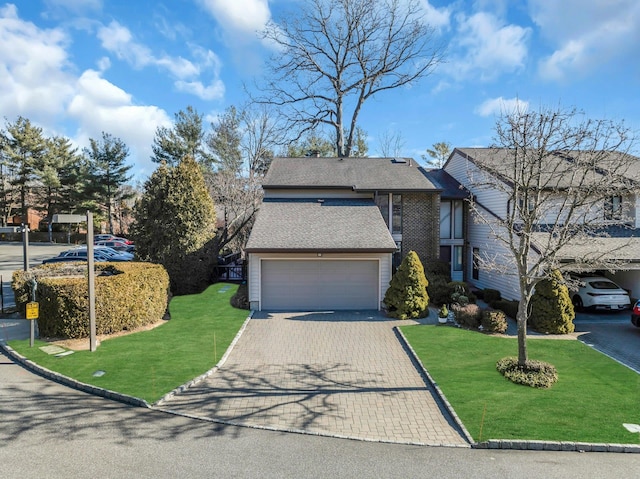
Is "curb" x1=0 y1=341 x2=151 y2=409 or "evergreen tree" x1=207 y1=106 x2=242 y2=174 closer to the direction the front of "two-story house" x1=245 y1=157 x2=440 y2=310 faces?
the curb

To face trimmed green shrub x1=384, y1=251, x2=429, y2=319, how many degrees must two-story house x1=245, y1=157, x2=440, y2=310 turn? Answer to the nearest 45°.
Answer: approximately 45° to its left

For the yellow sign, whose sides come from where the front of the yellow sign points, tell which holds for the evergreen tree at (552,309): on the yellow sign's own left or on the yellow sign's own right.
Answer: on the yellow sign's own left

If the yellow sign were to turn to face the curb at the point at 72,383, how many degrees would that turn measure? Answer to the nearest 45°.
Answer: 0° — it already faces it

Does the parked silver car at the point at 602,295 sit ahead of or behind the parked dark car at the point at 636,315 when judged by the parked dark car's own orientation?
ahead

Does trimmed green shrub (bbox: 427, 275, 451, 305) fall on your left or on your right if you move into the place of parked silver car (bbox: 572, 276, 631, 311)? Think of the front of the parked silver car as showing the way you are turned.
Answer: on your left

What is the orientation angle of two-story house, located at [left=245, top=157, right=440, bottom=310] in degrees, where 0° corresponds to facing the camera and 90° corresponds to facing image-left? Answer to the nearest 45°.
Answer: approximately 0°

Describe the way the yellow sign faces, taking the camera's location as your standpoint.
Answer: facing the viewer
